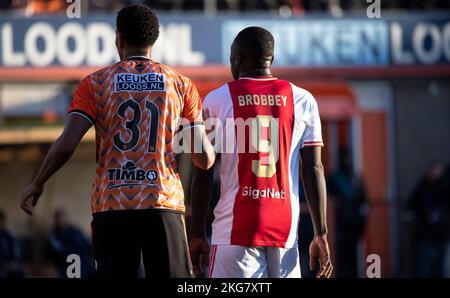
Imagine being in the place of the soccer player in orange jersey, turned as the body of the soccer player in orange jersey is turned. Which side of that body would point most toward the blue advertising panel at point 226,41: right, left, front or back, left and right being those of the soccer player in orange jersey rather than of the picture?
front

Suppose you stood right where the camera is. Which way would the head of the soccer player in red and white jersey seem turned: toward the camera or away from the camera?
away from the camera

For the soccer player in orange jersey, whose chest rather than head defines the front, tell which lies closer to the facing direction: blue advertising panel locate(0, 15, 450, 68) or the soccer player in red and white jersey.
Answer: the blue advertising panel

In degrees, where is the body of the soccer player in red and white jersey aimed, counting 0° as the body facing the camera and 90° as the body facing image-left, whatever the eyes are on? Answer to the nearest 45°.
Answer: approximately 180°

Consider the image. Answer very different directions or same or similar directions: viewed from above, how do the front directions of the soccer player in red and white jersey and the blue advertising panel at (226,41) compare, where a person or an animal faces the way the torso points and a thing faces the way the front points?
very different directions

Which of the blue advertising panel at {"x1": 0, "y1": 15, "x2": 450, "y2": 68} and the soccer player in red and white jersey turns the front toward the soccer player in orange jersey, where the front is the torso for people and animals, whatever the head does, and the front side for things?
the blue advertising panel

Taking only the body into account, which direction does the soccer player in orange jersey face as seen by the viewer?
away from the camera

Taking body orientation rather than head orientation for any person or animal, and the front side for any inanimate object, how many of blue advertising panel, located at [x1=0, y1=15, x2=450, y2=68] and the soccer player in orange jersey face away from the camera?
1

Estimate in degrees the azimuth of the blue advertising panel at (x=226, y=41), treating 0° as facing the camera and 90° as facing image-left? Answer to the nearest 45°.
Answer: approximately 0°

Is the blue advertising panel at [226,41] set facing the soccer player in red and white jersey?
yes

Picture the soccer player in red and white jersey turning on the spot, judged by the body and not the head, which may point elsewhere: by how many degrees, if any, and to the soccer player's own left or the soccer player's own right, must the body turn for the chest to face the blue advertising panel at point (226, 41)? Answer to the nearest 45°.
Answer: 0° — they already face it
